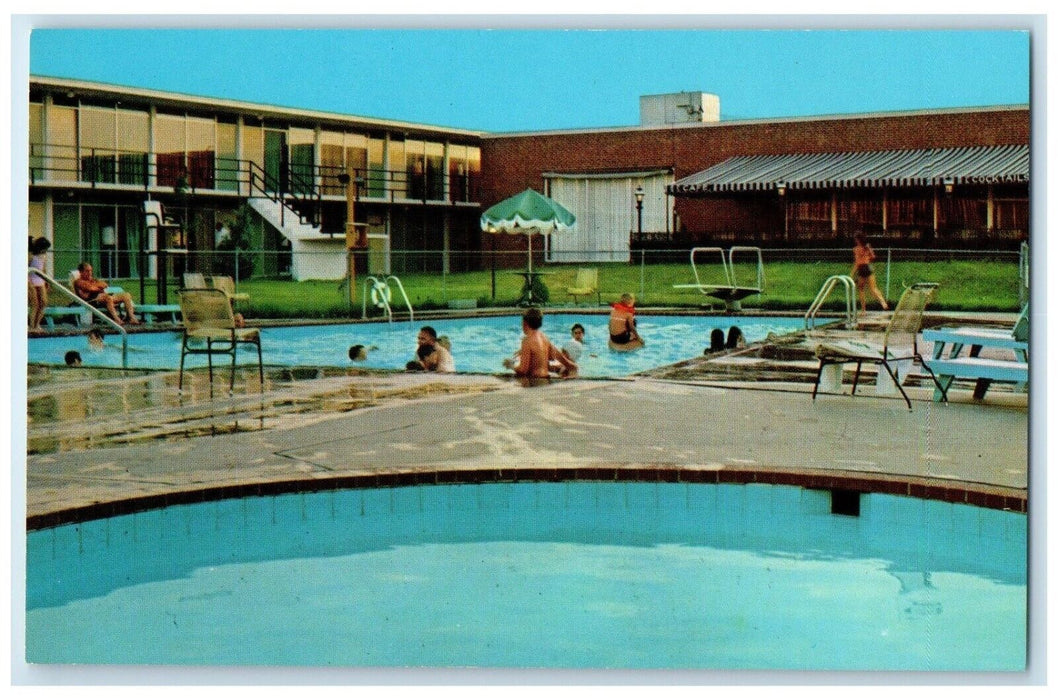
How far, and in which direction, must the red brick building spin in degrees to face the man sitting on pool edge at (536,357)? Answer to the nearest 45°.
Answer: approximately 45° to its right

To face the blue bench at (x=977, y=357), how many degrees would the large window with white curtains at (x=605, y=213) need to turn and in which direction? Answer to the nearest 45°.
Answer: approximately 45° to its left

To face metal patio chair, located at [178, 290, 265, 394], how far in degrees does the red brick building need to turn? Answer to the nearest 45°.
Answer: approximately 45° to its right
